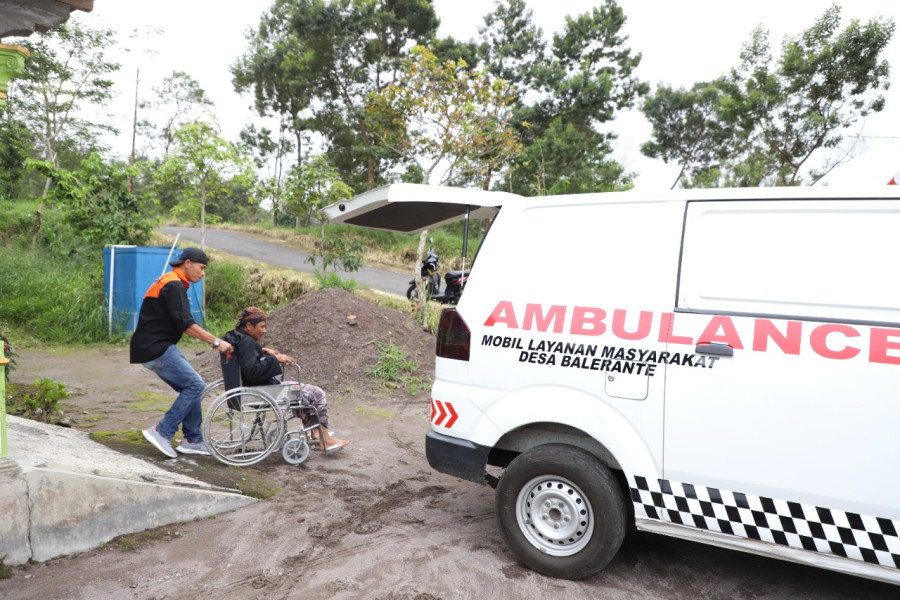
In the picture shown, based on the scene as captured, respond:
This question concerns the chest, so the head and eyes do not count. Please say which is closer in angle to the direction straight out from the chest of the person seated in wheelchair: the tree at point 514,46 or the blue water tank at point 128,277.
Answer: the tree

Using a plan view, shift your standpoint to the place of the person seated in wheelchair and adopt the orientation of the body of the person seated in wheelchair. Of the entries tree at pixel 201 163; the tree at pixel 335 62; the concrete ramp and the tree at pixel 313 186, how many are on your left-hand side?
3

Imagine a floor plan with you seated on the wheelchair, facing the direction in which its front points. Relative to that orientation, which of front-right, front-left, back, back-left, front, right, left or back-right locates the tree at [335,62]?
left

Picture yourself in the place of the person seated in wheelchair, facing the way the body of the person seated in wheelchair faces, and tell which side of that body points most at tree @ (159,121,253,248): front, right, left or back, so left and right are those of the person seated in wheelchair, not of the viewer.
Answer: left

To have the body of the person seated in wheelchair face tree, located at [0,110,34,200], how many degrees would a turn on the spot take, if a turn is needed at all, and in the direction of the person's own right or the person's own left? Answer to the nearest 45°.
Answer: approximately 135° to the person's own left

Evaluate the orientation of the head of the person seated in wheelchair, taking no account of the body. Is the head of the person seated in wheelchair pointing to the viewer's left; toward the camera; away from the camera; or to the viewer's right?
to the viewer's right

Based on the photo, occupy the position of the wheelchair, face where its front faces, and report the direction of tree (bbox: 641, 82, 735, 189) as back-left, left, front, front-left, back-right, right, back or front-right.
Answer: front-left

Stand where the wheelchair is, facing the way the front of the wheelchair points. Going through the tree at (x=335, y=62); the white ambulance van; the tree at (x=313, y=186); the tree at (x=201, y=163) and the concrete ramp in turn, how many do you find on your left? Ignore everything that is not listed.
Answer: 3

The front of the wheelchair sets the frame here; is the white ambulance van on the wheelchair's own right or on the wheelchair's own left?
on the wheelchair's own right

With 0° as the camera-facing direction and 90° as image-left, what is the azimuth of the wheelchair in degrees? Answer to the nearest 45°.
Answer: approximately 270°

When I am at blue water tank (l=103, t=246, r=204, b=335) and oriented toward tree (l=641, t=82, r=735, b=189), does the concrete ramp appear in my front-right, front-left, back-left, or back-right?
back-right

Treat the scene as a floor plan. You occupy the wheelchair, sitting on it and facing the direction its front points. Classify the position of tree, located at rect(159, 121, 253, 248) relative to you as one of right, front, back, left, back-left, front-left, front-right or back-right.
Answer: left

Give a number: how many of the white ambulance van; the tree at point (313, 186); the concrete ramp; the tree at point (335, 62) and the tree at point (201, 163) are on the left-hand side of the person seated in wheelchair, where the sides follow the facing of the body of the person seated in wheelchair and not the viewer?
3

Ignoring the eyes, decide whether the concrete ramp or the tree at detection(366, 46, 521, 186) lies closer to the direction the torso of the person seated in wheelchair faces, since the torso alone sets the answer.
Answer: the tree

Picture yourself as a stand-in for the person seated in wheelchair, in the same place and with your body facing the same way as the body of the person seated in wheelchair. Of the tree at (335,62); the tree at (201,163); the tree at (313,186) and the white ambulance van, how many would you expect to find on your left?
3

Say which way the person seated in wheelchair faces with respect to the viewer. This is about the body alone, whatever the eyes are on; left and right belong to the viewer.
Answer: facing to the right of the viewer

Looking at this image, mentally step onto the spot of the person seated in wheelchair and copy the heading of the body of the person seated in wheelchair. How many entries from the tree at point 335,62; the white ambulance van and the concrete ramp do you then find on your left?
1

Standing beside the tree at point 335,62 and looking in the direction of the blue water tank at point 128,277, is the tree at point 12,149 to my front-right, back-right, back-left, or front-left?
front-right

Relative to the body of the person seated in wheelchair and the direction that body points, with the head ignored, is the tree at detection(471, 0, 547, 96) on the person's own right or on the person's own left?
on the person's own left

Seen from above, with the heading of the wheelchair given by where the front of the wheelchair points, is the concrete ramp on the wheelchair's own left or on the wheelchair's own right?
on the wheelchair's own right
